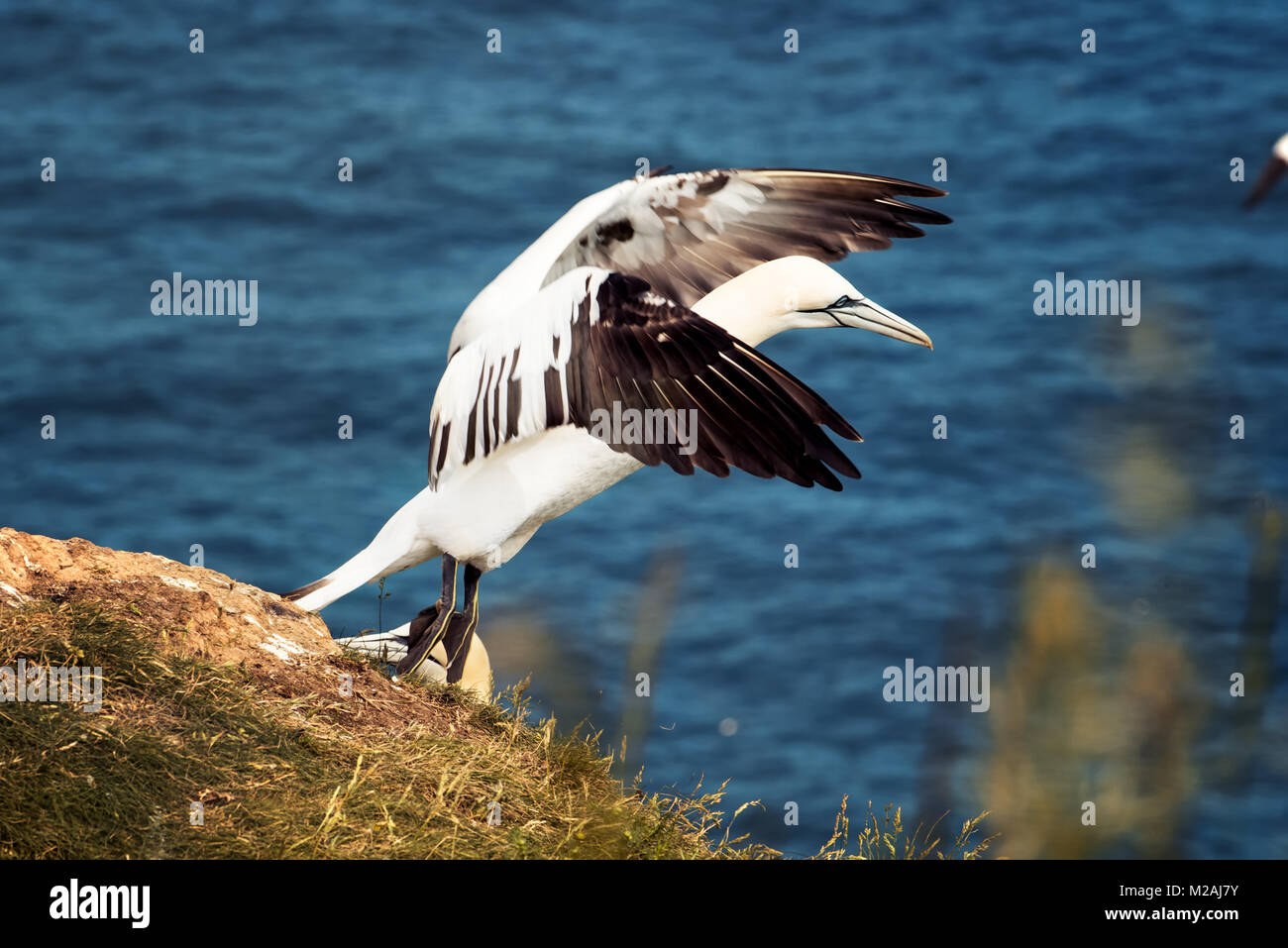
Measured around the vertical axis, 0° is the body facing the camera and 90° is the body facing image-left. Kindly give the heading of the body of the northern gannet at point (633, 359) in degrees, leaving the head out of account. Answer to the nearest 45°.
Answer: approximately 270°
